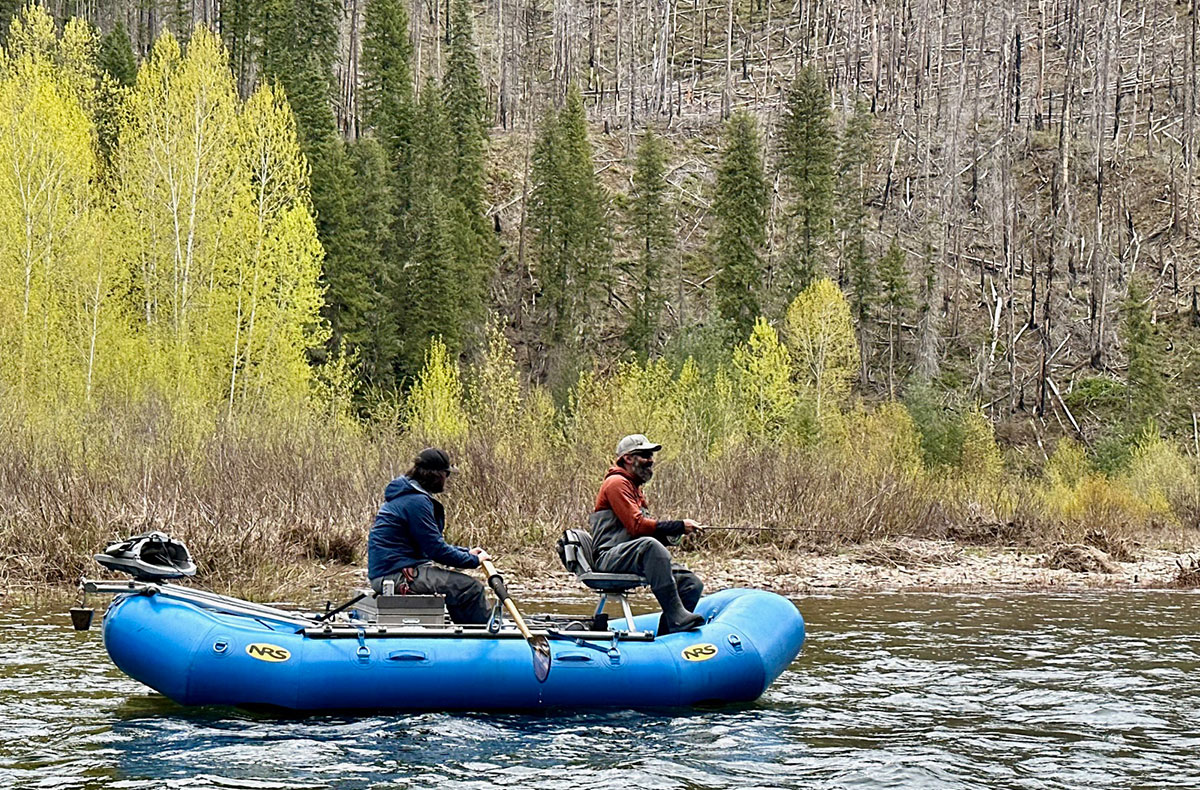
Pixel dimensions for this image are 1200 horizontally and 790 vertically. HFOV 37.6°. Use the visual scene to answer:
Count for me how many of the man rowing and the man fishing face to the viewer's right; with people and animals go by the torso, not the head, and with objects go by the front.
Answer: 2

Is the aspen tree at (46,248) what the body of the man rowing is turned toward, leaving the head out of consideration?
no

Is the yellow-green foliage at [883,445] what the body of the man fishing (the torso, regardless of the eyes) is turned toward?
no

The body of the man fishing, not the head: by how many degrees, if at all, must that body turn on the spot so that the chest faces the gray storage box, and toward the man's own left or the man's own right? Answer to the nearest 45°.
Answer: approximately 180°

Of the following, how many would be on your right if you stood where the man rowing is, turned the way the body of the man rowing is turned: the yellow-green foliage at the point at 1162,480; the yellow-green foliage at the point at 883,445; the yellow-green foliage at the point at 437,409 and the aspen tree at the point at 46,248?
0

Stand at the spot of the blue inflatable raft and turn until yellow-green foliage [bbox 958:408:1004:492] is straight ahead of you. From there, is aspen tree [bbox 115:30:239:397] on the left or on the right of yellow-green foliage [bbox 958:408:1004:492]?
left

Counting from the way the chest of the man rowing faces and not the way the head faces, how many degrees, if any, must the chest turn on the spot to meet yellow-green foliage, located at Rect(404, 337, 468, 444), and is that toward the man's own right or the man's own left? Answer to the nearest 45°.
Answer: approximately 90° to the man's own left

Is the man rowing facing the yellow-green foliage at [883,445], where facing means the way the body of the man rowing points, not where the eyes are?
no

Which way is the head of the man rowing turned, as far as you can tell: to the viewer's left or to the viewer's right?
to the viewer's right

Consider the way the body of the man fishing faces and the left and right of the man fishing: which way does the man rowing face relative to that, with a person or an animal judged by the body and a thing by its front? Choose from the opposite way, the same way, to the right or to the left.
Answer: the same way

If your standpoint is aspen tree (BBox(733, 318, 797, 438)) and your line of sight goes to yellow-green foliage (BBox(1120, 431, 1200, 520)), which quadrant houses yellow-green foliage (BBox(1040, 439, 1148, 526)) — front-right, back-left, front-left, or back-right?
front-right

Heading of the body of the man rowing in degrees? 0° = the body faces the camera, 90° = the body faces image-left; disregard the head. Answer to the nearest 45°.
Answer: approximately 270°

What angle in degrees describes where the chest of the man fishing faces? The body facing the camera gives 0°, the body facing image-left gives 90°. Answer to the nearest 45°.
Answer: approximately 270°
